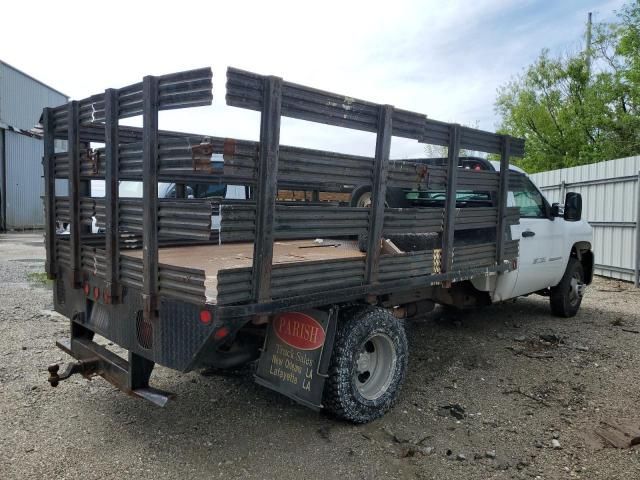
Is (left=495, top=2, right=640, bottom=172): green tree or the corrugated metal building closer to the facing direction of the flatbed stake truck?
the green tree

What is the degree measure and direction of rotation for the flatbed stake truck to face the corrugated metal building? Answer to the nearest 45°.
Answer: approximately 90° to its left

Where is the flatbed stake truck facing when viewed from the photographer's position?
facing away from the viewer and to the right of the viewer

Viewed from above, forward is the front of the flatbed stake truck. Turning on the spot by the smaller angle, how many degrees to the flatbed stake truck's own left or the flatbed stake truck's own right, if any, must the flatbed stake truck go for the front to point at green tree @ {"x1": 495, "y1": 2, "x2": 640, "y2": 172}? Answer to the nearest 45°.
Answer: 0° — it already faces it

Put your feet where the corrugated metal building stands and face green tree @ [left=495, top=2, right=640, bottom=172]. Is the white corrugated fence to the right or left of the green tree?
right

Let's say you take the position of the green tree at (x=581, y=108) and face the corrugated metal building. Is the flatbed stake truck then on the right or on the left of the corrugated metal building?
left

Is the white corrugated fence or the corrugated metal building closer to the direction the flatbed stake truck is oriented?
the white corrugated fence

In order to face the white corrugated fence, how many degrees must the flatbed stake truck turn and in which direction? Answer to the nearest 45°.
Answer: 0° — it already faces it
